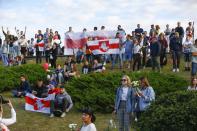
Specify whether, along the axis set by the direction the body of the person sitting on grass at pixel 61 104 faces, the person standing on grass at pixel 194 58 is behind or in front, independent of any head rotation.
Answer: behind

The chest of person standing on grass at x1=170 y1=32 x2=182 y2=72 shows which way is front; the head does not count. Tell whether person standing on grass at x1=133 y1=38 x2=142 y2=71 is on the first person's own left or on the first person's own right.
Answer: on the first person's own right

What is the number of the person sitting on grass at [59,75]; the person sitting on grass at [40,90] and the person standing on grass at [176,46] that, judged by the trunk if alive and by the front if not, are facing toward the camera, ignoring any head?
3

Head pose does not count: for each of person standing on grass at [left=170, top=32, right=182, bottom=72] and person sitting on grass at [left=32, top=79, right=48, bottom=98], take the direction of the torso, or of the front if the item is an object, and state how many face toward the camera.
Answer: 2

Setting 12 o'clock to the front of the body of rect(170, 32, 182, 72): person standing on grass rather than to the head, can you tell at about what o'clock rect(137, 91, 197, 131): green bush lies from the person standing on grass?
The green bush is roughly at 12 o'clock from the person standing on grass.

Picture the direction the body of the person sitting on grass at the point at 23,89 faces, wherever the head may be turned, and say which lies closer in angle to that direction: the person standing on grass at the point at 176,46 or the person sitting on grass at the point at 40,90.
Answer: the person sitting on grass

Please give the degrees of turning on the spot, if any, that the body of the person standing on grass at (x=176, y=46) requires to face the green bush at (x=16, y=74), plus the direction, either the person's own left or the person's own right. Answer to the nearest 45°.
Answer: approximately 90° to the person's own right

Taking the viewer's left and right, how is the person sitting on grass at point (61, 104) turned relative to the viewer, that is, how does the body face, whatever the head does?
facing the viewer and to the left of the viewer

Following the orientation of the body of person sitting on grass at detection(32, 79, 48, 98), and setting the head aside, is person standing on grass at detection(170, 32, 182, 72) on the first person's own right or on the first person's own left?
on the first person's own left
